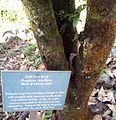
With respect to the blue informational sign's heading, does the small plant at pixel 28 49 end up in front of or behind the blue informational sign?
behind

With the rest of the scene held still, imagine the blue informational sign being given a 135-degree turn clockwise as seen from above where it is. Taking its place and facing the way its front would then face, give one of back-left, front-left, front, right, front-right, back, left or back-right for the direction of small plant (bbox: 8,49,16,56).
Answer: front-right

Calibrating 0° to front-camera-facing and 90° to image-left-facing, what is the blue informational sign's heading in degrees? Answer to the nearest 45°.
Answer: approximately 0°
